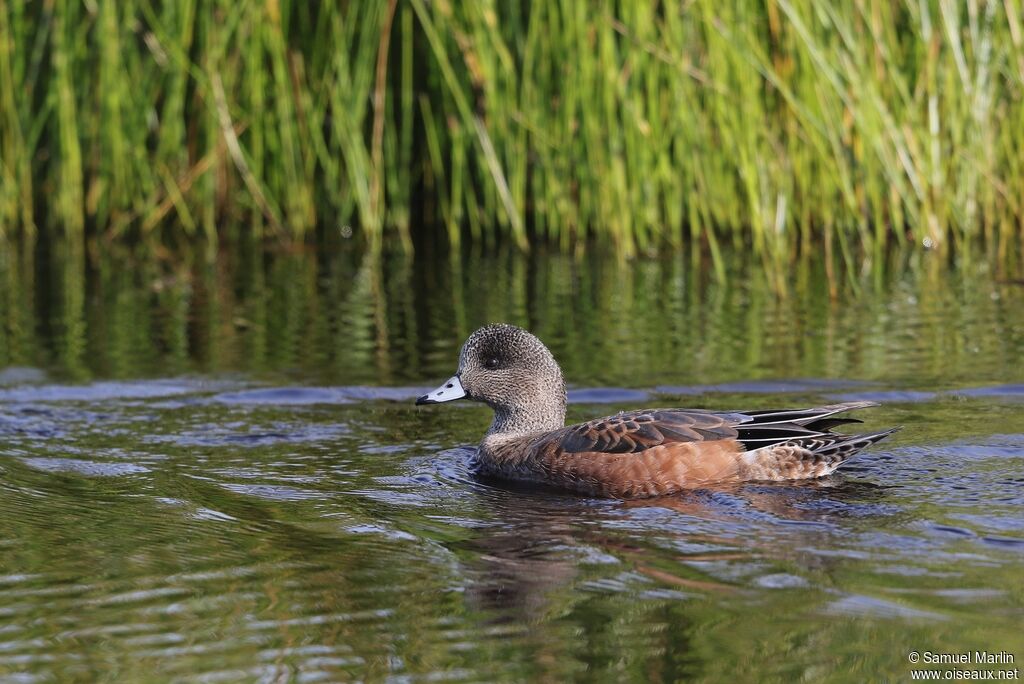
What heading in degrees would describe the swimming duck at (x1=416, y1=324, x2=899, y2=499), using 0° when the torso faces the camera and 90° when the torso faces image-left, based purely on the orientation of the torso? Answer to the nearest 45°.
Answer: approximately 90°
